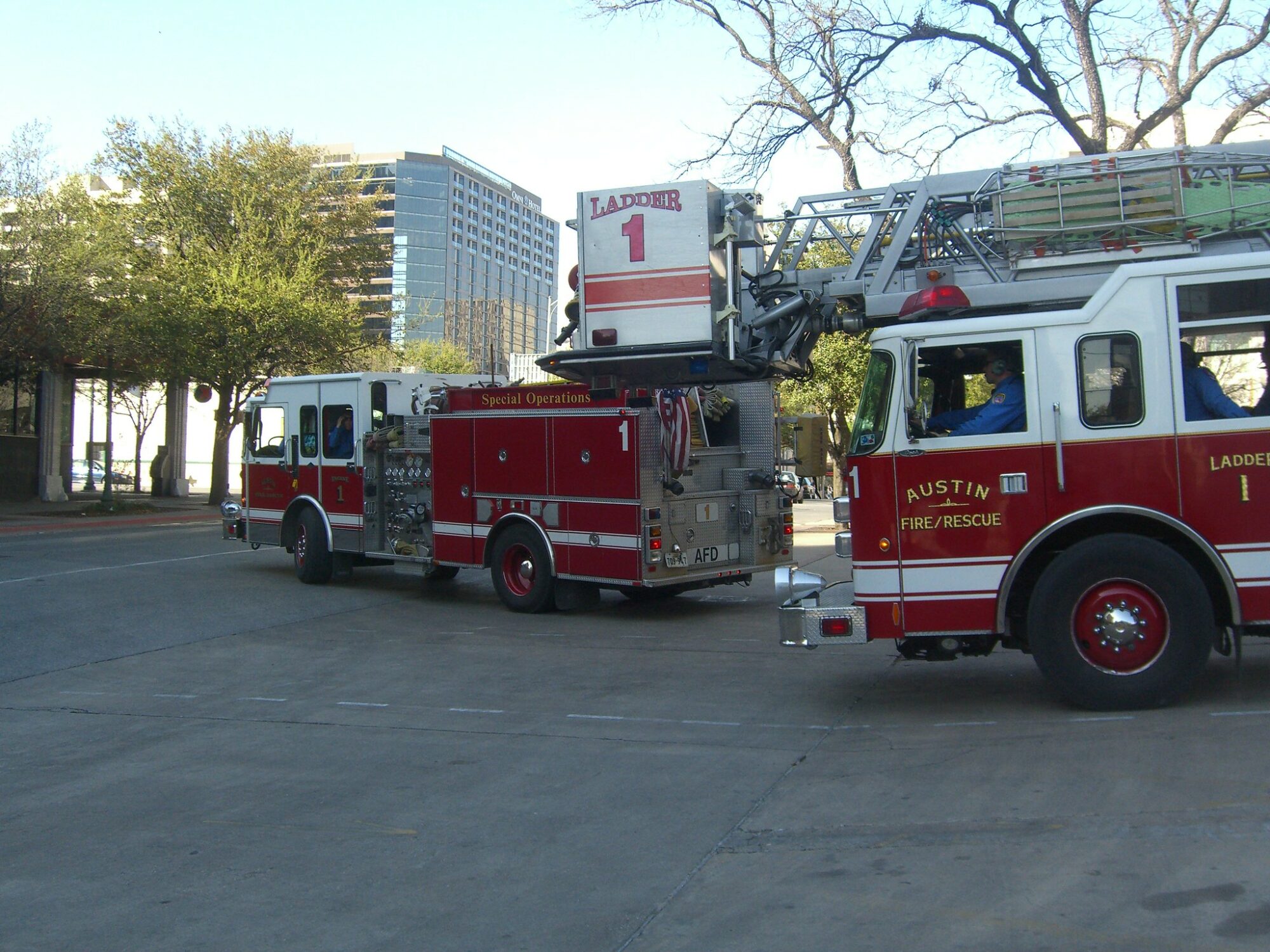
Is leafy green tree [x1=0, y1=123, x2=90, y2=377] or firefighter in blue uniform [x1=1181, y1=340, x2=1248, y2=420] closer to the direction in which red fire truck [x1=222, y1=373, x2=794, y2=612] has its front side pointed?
the leafy green tree

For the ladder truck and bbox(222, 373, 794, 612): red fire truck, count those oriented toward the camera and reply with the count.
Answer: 0

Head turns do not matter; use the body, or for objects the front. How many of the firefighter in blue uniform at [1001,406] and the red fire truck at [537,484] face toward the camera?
0

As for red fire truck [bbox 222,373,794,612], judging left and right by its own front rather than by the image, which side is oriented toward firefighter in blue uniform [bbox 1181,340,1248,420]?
back

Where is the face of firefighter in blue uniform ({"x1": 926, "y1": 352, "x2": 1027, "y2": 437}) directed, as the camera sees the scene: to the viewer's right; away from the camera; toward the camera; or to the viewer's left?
to the viewer's left

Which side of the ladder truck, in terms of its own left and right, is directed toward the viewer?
left

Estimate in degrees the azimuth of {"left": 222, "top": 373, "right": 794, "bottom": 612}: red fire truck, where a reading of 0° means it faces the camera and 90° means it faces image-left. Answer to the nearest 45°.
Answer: approximately 135°

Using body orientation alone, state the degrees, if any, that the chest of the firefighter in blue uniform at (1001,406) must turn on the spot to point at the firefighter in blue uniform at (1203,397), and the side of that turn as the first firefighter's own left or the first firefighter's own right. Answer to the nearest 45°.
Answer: approximately 180°

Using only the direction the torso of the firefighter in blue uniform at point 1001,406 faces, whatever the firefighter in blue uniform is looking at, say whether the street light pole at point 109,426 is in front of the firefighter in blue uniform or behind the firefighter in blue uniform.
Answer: in front

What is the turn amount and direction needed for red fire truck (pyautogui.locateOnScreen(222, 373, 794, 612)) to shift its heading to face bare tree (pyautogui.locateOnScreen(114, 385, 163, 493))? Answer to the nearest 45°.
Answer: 0° — it already faces it

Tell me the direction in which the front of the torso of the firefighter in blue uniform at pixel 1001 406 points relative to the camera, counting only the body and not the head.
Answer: to the viewer's left

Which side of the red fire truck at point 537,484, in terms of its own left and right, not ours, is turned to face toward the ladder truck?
back

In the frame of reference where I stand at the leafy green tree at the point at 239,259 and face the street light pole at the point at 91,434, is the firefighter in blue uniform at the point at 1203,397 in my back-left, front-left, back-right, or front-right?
back-left

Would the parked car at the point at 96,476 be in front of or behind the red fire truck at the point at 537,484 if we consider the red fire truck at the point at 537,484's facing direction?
in front
